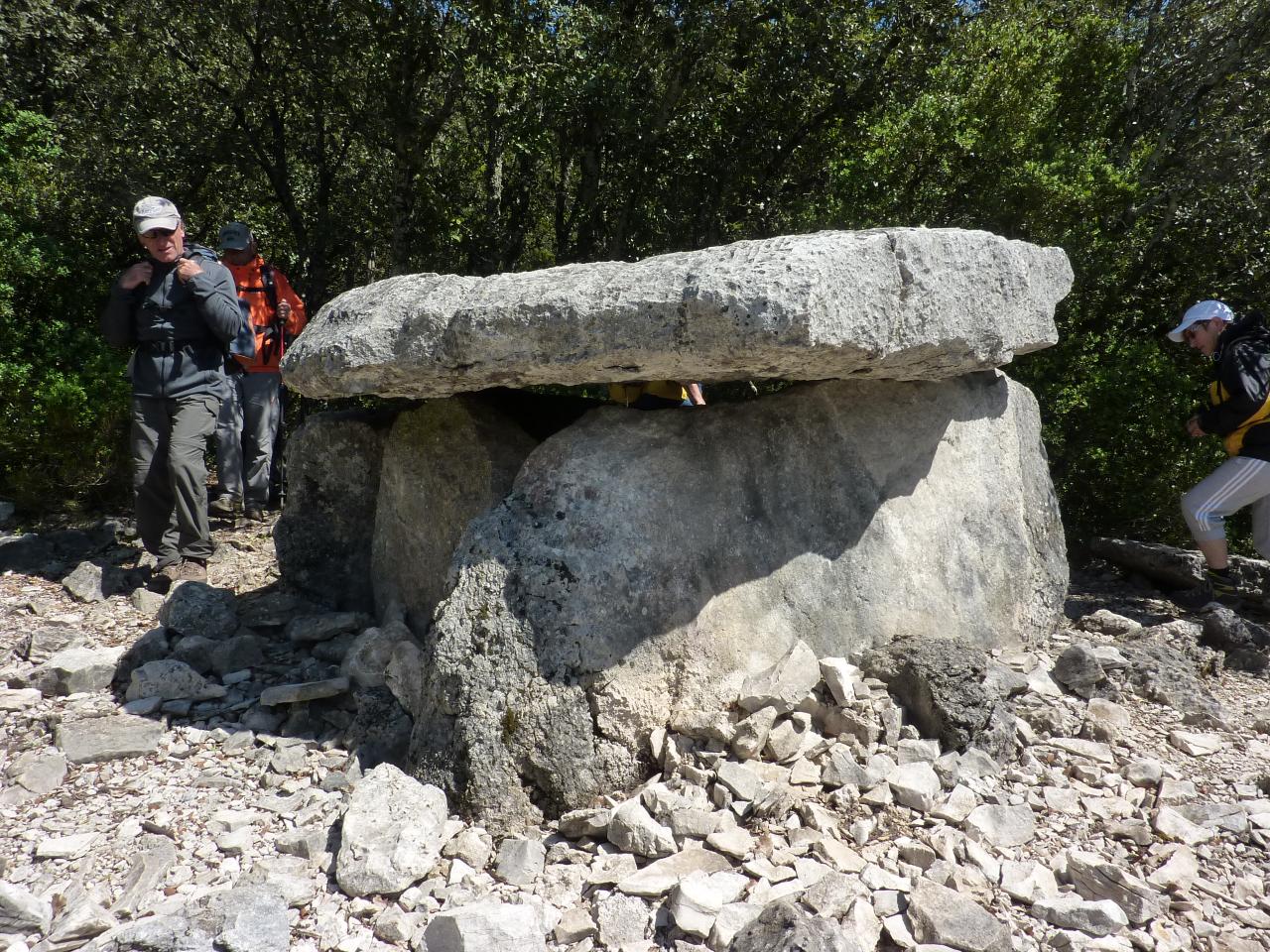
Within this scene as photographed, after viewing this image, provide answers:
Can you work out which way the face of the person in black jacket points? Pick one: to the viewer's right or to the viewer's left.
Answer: to the viewer's left

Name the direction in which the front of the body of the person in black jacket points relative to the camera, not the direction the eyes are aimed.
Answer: to the viewer's left

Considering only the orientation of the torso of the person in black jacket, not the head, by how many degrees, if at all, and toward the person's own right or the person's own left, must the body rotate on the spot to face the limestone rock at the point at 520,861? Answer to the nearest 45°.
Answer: approximately 45° to the person's own left

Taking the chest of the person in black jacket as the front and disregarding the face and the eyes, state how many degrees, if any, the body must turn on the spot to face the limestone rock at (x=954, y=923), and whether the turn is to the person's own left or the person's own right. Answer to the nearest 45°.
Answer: approximately 90° to the person's own left

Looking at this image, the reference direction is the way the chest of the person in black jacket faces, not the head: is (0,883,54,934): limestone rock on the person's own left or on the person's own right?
on the person's own left

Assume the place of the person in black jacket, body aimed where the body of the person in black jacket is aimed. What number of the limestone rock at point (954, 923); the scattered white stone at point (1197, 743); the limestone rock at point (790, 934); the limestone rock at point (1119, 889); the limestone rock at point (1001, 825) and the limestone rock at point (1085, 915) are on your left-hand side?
6

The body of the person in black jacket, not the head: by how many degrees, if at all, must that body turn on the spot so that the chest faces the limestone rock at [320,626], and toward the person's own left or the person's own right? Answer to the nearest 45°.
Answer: approximately 45° to the person's own left

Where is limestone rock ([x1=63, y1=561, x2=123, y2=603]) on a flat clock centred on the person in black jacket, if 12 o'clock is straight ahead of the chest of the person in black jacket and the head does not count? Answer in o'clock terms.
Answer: The limestone rock is roughly at 11 o'clock from the person in black jacket.

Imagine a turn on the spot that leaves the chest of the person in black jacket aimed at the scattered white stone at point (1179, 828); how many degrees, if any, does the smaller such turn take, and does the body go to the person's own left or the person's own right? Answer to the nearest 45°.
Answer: approximately 90° to the person's own left

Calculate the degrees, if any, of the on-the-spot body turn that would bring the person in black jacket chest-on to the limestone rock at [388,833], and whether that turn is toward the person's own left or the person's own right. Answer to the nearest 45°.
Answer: approximately 45° to the person's own left

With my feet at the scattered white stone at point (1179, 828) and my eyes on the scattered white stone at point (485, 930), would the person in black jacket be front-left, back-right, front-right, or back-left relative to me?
back-right

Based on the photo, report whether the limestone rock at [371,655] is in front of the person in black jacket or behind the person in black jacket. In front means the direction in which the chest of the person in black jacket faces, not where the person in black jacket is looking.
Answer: in front

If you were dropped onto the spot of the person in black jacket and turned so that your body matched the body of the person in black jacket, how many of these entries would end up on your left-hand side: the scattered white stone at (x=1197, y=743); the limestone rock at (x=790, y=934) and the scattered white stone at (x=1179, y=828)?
3

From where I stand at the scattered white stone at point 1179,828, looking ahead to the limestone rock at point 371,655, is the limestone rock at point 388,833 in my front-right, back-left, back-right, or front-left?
front-left

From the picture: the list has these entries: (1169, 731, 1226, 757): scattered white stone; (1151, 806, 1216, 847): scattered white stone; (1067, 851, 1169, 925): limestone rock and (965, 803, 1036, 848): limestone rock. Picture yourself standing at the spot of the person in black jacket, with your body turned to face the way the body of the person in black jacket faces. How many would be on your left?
4

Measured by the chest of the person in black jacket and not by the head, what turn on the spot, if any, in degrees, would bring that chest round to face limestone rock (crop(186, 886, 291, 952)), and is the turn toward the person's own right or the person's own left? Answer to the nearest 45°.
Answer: approximately 45° to the person's own left
